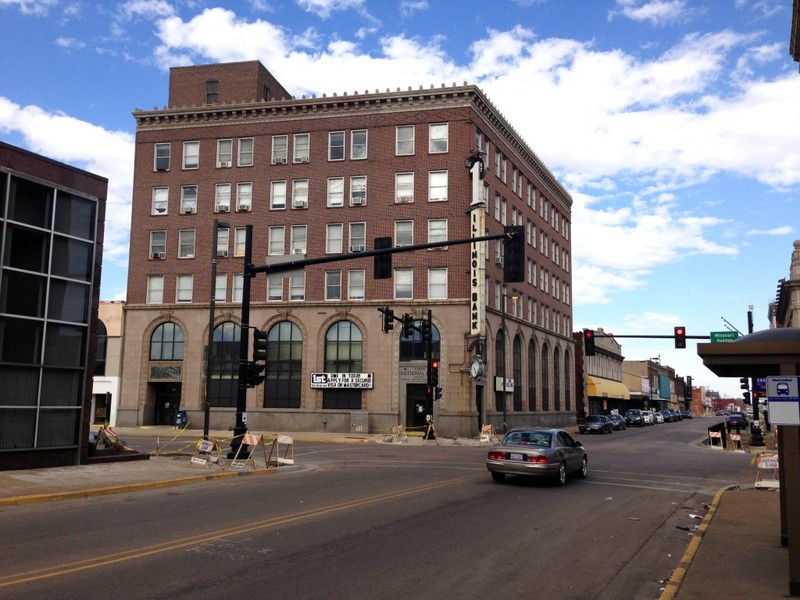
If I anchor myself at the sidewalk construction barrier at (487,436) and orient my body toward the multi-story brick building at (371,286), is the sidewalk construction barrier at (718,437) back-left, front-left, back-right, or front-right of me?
back-right

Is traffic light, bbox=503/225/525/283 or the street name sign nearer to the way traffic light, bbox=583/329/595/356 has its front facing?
the traffic light

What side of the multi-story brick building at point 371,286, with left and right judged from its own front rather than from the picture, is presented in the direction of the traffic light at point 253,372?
front

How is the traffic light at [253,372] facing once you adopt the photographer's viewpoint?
facing to the right of the viewer

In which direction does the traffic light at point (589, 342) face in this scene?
toward the camera

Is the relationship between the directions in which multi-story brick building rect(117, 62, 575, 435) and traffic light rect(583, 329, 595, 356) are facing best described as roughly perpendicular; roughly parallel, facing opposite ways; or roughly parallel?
roughly parallel

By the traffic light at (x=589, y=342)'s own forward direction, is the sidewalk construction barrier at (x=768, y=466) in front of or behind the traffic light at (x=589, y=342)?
in front

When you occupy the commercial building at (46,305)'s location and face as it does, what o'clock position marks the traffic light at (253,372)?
The traffic light is roughly at 10 o'clock from the commercial building.

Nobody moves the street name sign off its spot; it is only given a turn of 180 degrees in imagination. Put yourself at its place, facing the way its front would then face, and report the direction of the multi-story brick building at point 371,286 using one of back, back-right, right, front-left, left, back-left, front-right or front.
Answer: left

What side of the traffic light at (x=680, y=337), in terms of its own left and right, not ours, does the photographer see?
front

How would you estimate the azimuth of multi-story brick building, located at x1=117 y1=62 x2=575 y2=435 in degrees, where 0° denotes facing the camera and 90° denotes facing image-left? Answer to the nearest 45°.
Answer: approximately 0°

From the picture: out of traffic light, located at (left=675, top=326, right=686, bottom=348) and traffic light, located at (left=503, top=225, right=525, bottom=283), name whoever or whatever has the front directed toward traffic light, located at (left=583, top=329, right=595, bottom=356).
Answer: traffic light, located at (left=503, top=225, right=525, bottom=283)

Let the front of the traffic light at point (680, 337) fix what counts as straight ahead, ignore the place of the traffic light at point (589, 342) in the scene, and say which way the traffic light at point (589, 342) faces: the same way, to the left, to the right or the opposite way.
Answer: the same way

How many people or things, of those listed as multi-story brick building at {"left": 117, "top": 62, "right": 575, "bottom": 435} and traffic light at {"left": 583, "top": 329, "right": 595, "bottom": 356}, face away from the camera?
0

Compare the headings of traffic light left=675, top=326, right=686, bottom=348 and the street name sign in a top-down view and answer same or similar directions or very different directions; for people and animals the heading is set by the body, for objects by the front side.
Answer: same or similar directions
